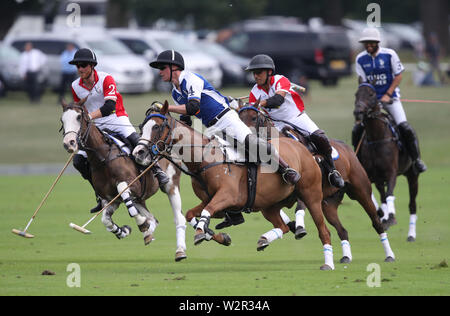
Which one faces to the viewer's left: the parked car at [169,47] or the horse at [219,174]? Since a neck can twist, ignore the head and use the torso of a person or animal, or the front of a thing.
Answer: the horse

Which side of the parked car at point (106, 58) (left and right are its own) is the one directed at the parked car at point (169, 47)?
left

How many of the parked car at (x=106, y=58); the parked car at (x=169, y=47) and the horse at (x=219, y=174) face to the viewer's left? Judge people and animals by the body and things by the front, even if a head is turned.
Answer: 1

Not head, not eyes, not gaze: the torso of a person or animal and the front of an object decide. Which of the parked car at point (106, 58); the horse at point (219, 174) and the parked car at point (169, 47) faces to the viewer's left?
the horse

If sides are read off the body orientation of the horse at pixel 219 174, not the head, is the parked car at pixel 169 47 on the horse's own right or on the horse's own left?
on the horse's own right

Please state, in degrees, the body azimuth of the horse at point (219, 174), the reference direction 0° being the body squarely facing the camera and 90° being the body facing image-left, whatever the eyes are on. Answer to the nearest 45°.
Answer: approximately 90°
